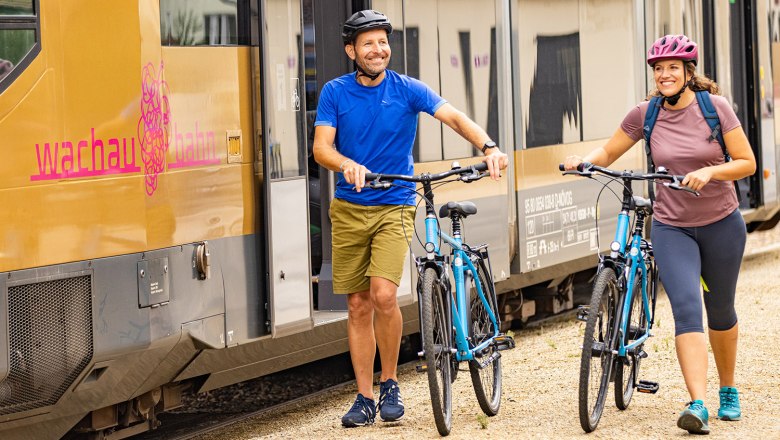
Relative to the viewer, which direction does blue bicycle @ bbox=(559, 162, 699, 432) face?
toward the camera

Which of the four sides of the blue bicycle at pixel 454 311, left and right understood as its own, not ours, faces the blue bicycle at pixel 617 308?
left

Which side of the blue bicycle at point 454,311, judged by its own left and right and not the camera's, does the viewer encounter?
front

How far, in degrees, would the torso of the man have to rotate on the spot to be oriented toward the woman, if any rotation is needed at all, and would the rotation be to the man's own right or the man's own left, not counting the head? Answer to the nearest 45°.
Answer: approximately 90° to the man's own left

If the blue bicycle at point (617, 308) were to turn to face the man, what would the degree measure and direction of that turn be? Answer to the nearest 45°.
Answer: approximately 90° to its right

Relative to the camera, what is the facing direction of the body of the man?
toward the camera

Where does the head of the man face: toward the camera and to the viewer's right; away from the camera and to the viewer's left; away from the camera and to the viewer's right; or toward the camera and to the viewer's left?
toward the camera and to the viewer's right

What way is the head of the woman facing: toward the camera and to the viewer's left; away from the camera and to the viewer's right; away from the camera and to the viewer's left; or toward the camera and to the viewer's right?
toward the camera and to the viewer's left

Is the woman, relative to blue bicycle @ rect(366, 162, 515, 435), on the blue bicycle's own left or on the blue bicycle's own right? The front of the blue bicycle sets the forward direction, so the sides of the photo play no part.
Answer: on the blue bicycle's own left
